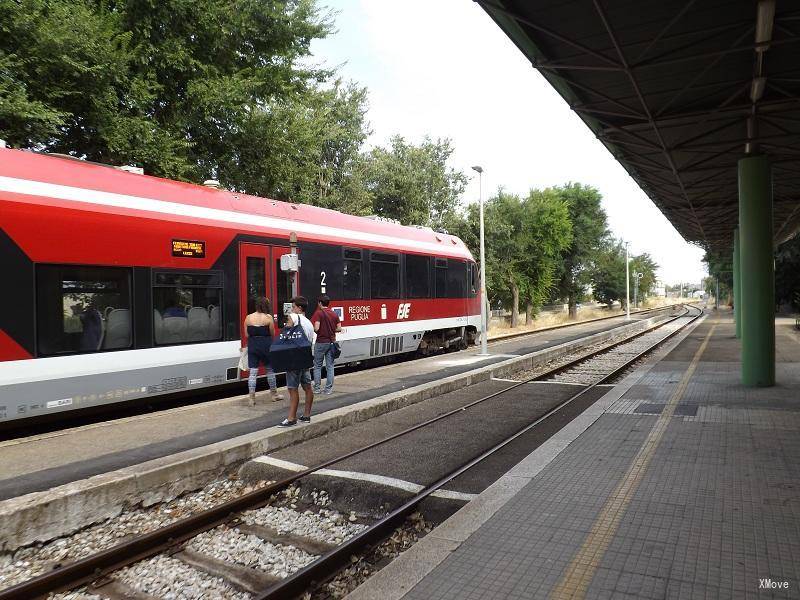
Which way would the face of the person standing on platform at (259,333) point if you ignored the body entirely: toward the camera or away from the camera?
away from the camera

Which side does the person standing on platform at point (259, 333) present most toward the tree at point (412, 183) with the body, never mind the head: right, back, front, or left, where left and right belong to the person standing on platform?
front

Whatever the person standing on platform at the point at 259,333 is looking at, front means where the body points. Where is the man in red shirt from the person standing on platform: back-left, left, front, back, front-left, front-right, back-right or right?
front-right

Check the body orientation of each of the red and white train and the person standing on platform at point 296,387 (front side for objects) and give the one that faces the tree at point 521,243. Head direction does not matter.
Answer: the red and white train

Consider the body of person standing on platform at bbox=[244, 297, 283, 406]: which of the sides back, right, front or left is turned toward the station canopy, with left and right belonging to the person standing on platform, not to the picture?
right

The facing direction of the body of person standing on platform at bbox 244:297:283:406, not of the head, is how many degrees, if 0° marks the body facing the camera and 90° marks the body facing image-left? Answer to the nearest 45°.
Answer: approximately 180°

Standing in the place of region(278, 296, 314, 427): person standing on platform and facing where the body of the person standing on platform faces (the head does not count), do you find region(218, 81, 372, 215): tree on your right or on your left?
on your right

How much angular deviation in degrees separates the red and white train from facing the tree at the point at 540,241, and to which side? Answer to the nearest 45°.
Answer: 0° — it already faces it

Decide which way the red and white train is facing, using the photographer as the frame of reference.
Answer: facing away from the viewer and to the right of the viewer
